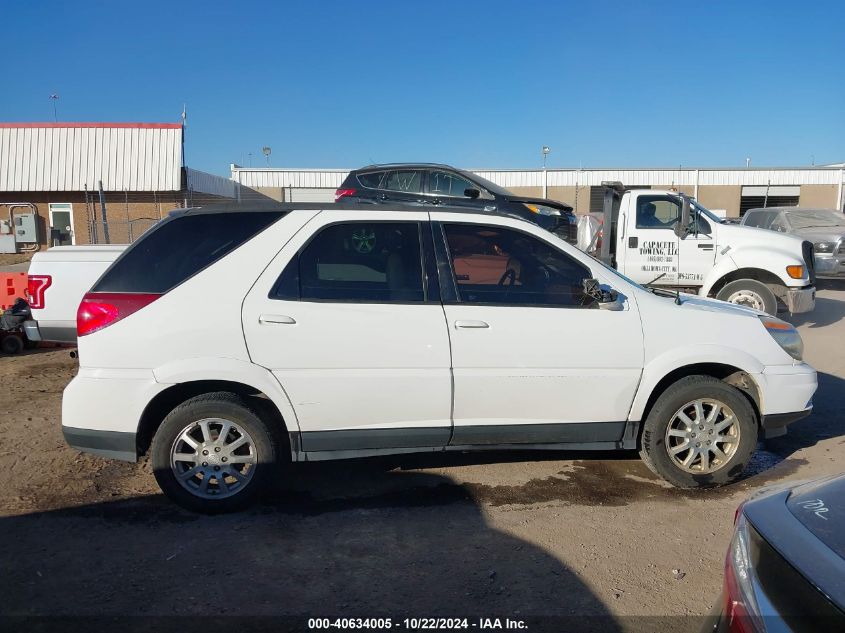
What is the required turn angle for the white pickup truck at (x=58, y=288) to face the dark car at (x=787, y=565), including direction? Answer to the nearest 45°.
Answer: approximately 90° to its right

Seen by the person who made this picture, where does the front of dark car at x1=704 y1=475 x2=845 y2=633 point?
facing away from the viewer and to the right of the viewer

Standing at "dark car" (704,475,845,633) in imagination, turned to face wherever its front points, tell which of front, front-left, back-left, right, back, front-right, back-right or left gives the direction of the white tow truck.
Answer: front-left

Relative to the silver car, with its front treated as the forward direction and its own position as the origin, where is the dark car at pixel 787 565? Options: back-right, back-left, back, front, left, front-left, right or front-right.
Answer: front-right

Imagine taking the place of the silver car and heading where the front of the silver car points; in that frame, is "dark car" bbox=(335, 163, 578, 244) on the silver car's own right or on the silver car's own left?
on the silver car's own right

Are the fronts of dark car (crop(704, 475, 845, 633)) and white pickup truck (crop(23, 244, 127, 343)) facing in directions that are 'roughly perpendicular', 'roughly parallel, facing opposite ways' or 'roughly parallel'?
roughly parallel

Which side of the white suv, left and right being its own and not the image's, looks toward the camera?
right

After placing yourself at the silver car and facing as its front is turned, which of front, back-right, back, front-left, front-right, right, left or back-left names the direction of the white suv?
front-right

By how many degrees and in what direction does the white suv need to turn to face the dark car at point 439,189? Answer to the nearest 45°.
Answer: approximately 90° to its left

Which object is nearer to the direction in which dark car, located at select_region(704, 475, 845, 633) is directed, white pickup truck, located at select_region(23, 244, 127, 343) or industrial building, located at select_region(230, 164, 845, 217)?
the industrial building

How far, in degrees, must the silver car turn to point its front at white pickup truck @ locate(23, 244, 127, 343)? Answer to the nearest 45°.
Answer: approximately 90° to its right

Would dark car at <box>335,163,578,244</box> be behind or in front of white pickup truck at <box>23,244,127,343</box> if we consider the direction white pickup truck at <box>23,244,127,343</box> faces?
in front
